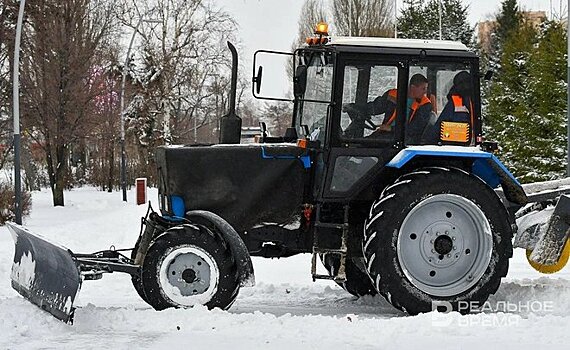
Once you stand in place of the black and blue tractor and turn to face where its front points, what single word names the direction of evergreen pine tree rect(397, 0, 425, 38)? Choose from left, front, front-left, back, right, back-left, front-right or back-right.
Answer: right

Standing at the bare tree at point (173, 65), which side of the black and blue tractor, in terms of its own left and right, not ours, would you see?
right

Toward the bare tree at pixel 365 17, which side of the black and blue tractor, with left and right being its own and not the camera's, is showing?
right

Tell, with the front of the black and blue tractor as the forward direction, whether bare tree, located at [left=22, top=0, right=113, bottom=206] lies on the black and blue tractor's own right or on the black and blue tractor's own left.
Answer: on the black and blue tractor's own right

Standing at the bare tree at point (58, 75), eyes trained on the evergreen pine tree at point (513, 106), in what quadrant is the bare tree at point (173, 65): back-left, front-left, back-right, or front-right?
front-left

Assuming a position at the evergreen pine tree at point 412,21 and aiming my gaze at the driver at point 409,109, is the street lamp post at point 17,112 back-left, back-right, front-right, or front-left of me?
front-right

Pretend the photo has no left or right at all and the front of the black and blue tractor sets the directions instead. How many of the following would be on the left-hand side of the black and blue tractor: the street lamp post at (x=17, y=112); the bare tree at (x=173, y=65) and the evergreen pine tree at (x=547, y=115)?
0

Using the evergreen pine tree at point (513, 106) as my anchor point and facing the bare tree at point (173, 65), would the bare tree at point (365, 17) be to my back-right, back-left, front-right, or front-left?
front-right

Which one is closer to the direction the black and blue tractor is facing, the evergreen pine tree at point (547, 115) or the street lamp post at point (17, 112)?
the street lamp post

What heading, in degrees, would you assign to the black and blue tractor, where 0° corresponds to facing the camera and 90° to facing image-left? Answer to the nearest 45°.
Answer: approximately 90°

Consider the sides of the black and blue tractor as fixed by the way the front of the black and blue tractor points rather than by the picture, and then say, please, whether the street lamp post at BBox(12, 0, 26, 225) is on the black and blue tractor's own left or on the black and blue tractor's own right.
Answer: on the black and blue tractor's own right

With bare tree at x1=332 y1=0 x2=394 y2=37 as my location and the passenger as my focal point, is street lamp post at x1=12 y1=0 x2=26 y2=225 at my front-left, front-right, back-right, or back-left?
front-right
